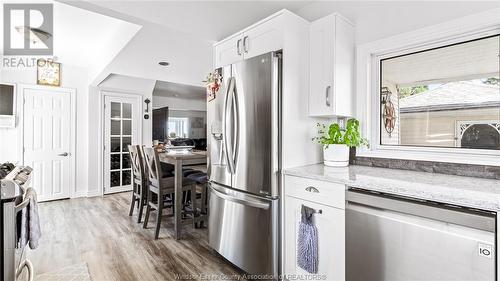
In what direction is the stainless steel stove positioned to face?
to the viewer's right

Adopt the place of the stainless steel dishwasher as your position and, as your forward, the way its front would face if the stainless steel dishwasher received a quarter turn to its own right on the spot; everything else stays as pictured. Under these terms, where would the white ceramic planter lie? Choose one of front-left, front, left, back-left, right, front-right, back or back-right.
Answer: front

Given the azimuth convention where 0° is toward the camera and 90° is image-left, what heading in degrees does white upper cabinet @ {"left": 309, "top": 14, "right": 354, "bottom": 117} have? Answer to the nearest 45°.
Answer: approximately 45°

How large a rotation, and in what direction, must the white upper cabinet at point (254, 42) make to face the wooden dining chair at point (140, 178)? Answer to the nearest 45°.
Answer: approximately 90° to its right

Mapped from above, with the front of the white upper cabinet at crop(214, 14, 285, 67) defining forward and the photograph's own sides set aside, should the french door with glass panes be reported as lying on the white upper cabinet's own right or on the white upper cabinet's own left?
on the white upper cabinet's own right

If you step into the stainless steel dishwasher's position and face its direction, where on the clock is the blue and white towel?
The blue and white towel is roughly at 2 o'clock from the stainless steel dishwasher.

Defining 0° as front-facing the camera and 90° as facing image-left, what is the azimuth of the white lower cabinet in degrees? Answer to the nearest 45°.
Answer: approximately 45°
